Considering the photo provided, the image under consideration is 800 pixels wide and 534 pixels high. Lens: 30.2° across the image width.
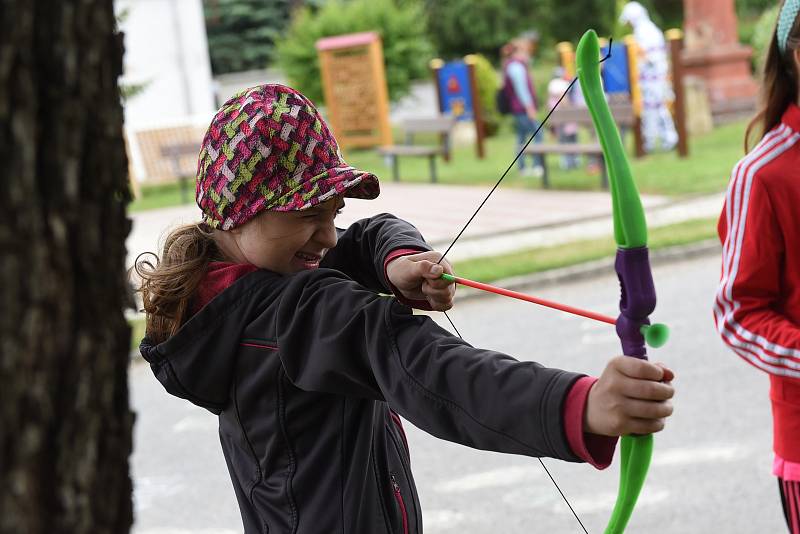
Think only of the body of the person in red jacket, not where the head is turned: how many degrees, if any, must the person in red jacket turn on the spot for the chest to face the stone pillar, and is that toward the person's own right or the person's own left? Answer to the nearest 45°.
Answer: approximately 135° to the person's own left

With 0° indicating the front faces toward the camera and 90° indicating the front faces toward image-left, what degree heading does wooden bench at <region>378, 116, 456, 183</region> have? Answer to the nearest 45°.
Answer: approximately 45°

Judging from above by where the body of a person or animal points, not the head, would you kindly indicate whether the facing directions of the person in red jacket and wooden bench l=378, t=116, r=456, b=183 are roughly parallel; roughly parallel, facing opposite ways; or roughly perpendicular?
roughly perpendicular

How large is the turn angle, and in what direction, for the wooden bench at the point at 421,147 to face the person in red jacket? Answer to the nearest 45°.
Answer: approximately 45° to its left
